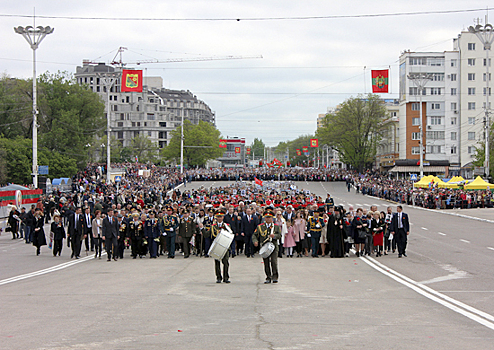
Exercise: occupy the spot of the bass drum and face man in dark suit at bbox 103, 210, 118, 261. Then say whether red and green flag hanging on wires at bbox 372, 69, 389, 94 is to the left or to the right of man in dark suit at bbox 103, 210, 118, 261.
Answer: right

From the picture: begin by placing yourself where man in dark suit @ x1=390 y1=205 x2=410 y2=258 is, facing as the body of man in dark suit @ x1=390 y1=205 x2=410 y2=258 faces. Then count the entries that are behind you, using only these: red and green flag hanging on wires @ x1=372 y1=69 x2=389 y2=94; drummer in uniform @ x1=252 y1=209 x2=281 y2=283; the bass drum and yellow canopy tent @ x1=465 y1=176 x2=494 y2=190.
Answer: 2

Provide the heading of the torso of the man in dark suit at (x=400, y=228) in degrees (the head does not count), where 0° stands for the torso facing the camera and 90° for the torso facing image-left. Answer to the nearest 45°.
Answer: approximately 0°
